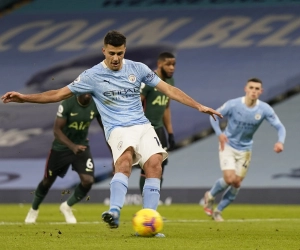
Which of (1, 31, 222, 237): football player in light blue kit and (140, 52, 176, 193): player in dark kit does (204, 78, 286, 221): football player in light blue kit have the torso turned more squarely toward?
the football player in light blue kit

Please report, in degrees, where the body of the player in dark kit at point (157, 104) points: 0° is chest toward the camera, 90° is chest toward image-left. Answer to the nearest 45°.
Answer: approximately 315°

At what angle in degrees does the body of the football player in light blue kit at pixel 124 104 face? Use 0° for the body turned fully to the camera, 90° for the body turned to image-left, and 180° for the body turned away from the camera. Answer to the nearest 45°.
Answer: approximately 0°

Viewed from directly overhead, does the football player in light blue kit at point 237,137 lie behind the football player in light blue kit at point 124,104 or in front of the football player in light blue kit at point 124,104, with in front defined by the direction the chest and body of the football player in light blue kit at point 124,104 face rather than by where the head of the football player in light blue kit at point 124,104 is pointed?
behind

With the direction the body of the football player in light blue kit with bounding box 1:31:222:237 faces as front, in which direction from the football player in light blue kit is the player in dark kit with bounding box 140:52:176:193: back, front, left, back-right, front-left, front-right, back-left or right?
back

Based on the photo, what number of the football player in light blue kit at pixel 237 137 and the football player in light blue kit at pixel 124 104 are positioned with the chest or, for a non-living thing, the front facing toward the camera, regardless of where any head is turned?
2

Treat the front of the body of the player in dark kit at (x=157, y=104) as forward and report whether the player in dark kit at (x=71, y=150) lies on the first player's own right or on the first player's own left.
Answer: on the first player's own right

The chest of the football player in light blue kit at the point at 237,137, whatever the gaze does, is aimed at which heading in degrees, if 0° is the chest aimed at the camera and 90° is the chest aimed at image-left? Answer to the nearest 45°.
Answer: approximately 0°

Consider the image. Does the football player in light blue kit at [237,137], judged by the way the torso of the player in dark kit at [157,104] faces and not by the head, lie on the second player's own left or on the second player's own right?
on the second player's own left

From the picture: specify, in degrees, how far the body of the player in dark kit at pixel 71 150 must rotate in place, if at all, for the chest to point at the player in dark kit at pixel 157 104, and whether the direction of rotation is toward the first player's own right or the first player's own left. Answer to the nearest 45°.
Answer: approximately 45° to the first player's own left

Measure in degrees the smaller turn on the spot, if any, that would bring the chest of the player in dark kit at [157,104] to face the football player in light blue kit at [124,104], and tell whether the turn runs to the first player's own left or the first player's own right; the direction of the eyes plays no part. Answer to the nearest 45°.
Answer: approximately 45° to the first player's own right

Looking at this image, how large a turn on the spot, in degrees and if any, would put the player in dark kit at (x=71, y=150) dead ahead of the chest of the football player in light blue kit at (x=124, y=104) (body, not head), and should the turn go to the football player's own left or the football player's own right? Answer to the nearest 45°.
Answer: approximately 180°

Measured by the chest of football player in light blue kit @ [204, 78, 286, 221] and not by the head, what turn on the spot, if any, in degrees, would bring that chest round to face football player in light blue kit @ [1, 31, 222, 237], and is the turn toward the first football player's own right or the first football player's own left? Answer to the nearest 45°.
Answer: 0° — they already face them
